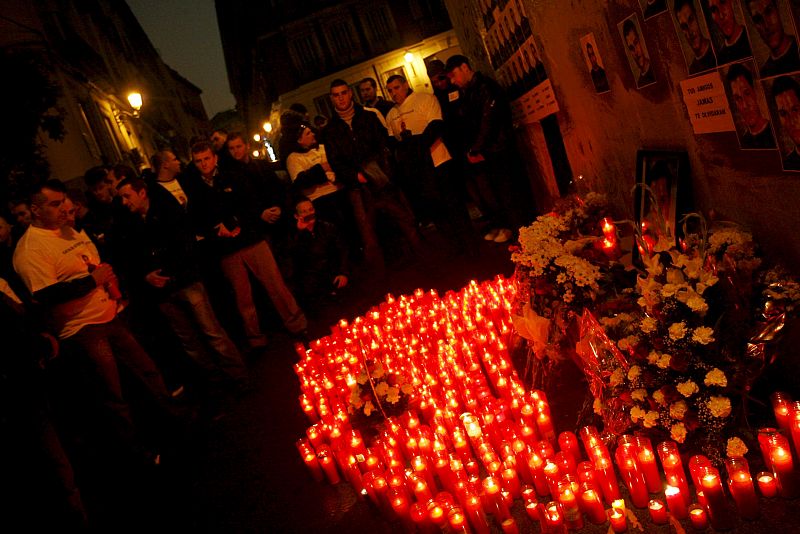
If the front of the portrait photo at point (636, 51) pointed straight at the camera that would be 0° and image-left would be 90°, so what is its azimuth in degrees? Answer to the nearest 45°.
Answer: approximately 45°

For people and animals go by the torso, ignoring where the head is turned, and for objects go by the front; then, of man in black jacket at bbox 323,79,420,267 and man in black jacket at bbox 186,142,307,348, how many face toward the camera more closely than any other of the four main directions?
2

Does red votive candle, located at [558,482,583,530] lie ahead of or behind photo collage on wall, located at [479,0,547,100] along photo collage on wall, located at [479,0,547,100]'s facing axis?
ahead

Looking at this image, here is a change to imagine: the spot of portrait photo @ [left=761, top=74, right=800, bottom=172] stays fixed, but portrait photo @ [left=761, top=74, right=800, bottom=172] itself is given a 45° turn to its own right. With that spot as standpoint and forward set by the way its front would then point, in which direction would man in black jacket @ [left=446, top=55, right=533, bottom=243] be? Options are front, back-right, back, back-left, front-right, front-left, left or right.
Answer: front-right

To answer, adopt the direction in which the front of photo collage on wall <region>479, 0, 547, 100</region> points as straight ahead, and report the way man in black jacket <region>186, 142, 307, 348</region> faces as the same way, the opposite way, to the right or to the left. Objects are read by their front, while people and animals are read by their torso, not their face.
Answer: to the left

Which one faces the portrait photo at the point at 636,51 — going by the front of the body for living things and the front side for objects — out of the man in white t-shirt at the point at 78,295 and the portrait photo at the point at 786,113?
the man in white t-shirt

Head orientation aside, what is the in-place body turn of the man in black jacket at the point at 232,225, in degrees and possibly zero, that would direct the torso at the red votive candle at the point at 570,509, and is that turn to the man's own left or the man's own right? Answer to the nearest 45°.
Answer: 0° — they already face it

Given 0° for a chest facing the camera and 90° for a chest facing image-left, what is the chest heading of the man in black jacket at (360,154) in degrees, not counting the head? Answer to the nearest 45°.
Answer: approximately 0°

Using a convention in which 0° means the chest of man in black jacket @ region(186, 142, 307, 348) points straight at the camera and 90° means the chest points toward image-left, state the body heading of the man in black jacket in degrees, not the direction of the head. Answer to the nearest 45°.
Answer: approximately 0°
